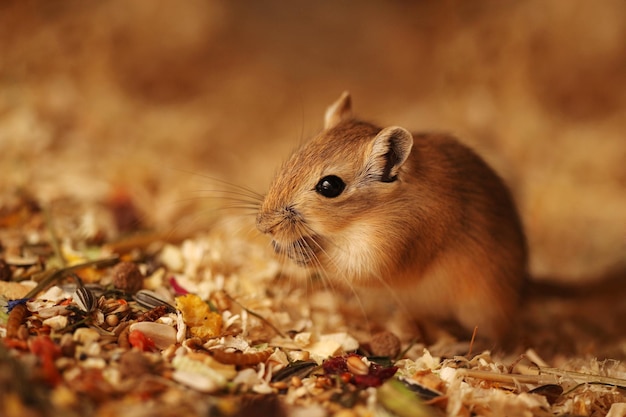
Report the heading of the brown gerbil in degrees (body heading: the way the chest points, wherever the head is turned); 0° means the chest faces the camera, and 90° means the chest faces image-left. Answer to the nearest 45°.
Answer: approximately 90°
